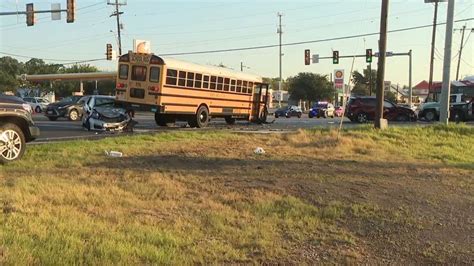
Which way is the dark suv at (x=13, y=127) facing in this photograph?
to the viewer's right

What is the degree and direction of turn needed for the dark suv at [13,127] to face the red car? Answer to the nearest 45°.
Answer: approximately 45° to its left

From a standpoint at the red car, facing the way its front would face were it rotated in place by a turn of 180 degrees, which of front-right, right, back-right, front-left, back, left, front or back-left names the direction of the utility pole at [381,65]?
left

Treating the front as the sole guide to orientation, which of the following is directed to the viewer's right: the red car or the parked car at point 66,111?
the red car

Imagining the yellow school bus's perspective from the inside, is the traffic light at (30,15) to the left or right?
on its left
